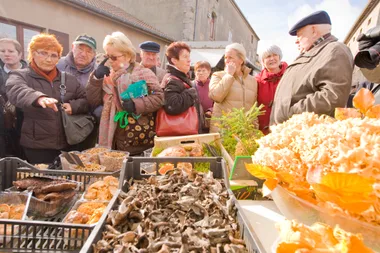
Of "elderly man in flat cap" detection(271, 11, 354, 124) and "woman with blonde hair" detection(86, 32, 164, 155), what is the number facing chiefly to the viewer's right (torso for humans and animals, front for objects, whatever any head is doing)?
0

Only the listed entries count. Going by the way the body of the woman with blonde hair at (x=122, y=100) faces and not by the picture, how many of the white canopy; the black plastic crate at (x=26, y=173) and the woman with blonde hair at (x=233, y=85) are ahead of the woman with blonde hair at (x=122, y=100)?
1

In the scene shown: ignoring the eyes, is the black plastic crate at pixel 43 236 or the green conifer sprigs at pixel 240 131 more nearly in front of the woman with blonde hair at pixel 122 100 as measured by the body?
the black plastic crate

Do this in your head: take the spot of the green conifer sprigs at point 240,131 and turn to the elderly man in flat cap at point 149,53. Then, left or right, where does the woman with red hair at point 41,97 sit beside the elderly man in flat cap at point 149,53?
left

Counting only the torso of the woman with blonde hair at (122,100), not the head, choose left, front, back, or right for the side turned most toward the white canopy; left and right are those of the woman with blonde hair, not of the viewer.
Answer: back

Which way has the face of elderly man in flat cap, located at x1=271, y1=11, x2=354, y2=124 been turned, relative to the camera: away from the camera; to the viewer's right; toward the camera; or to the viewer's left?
to the viewer's left

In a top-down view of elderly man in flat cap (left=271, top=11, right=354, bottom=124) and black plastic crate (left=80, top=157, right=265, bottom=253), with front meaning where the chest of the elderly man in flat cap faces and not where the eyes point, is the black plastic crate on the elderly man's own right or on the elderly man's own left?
on the elderly man's own left

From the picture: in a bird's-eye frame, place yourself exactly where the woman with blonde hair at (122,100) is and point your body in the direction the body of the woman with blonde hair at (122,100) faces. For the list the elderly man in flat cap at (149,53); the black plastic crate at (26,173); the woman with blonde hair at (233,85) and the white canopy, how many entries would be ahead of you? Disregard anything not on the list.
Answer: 1

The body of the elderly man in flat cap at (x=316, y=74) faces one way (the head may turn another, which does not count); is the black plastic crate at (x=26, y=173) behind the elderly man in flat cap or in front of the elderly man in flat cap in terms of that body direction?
in front

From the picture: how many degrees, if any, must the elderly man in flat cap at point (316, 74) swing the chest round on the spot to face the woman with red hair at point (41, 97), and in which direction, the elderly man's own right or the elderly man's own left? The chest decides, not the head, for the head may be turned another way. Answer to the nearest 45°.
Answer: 0° — they already face them

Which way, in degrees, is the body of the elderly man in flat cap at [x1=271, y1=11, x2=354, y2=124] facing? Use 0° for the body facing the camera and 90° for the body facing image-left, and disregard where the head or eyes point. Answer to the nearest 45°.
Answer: approximately 90°

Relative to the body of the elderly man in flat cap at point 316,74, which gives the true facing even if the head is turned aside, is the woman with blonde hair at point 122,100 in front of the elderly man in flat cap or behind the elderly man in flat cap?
in front

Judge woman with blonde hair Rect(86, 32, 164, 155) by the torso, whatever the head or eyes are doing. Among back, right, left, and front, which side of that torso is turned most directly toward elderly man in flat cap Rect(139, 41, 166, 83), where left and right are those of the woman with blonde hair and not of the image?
back

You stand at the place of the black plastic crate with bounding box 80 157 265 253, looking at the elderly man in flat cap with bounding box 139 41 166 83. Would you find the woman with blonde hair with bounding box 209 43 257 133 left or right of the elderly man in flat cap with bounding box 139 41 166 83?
right

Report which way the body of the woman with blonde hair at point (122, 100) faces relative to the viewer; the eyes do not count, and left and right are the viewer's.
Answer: facing the viewer and to the left of the viewer

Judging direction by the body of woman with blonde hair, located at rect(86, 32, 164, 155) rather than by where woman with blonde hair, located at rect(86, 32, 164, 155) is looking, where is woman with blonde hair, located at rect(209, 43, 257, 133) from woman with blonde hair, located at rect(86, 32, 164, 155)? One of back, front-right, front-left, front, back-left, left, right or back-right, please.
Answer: back-left
